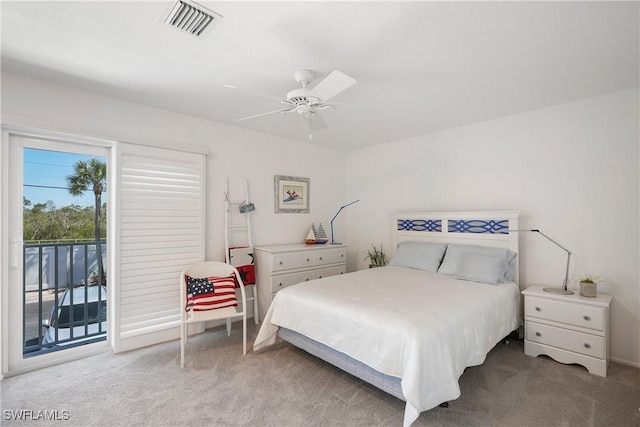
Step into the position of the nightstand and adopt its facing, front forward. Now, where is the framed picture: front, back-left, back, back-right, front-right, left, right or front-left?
front-right

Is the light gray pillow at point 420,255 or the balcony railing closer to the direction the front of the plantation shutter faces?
the light gray pillow

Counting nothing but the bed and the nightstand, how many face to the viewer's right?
0

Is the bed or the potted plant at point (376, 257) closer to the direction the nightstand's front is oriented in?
the bed

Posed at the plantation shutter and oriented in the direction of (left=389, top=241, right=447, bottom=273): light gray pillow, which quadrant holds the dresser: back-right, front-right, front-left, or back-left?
front-left

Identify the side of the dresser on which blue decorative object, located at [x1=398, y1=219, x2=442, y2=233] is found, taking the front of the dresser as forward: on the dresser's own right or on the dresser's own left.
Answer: on the dresser's own left

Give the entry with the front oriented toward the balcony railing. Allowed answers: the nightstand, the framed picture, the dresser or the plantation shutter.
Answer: the nightstand

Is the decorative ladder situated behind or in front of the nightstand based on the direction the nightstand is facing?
in front

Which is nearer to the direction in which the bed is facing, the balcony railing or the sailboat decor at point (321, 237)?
the balcony railing

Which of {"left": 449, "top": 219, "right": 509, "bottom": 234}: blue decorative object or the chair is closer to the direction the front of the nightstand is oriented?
the chair

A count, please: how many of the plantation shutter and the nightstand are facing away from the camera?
0

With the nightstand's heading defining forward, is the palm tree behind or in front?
in front

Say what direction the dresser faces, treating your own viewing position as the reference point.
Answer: facing the viewer and to the right of the viewer

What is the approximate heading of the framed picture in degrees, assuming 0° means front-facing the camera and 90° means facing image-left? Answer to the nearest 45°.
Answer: approximately 315°

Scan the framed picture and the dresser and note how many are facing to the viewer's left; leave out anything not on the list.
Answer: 0

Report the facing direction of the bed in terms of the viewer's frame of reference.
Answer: facing the viewer and to the left of the viewer
